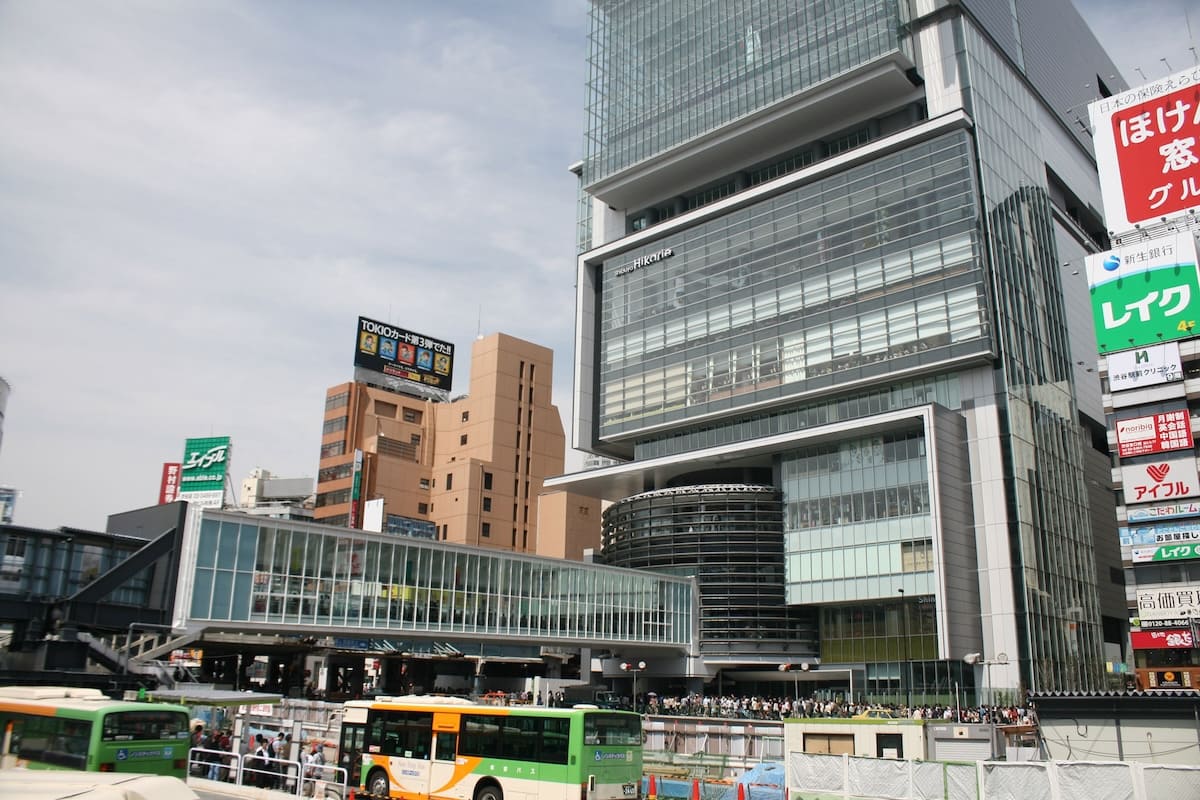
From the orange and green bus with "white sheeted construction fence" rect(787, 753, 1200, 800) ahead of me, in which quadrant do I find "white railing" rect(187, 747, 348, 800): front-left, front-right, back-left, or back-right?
back-right

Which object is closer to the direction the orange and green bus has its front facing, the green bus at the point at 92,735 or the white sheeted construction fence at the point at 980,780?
the green bus

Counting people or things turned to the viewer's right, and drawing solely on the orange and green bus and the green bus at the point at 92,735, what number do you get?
0

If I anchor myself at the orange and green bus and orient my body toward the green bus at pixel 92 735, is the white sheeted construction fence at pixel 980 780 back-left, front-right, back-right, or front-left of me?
back-left

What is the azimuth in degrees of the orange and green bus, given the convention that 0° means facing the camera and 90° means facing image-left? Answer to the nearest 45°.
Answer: approximately 135°

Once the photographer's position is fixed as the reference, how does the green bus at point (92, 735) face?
facing away from the viewer and to the left of the viewer

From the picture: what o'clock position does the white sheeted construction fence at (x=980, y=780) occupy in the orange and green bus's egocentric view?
The white sheeted construction fence is roughly at 6 o'clock from the orange and green bus.

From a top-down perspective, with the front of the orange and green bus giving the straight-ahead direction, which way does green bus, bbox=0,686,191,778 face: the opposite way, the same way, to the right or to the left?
the same way

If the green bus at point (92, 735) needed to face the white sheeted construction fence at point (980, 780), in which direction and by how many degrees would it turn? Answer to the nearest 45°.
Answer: approximately 180°
